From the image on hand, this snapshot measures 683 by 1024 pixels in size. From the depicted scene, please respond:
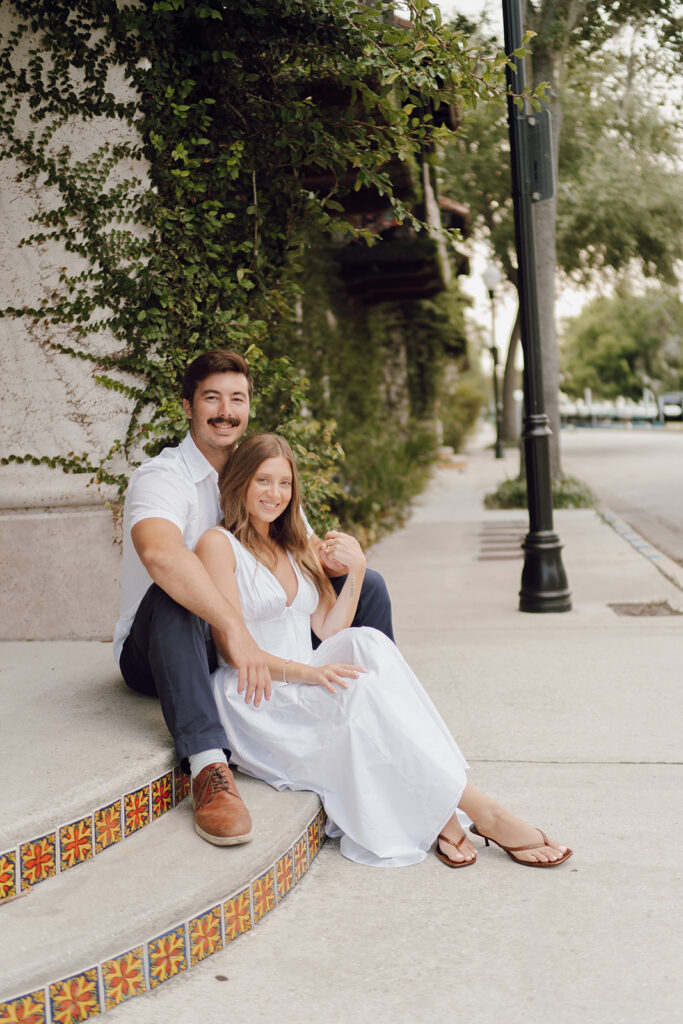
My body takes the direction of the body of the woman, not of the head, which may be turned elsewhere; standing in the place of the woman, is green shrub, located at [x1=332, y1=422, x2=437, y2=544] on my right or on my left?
on my left

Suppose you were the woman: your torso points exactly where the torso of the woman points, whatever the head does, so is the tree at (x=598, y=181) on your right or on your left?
on your left

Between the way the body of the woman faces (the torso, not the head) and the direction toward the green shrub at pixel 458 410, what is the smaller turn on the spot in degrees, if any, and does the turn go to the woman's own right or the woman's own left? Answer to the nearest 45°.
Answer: approximately 135° to the woman's own left

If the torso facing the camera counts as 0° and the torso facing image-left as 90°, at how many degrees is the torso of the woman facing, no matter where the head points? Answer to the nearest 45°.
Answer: approximately 315°

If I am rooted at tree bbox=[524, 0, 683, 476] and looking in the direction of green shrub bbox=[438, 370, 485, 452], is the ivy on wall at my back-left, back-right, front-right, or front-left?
back-left

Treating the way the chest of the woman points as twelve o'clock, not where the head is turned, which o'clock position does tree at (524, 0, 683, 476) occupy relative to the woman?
The tree is roughly at 8 o'clock from the woman.

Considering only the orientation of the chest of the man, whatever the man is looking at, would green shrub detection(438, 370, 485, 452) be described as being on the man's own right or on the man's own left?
on the man's own left

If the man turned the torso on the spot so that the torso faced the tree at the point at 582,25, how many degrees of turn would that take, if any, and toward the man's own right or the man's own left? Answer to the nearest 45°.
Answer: approximately 90° to the man's own left

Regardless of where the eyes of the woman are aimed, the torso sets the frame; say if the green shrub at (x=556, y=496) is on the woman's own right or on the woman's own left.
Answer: on the woman's own left

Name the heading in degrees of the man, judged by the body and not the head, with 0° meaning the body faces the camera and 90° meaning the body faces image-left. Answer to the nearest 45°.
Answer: approximately 315°

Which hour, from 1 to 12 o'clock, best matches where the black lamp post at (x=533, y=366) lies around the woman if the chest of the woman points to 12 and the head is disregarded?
The black lamp post is roughly at 8 o'clock from the woman.
